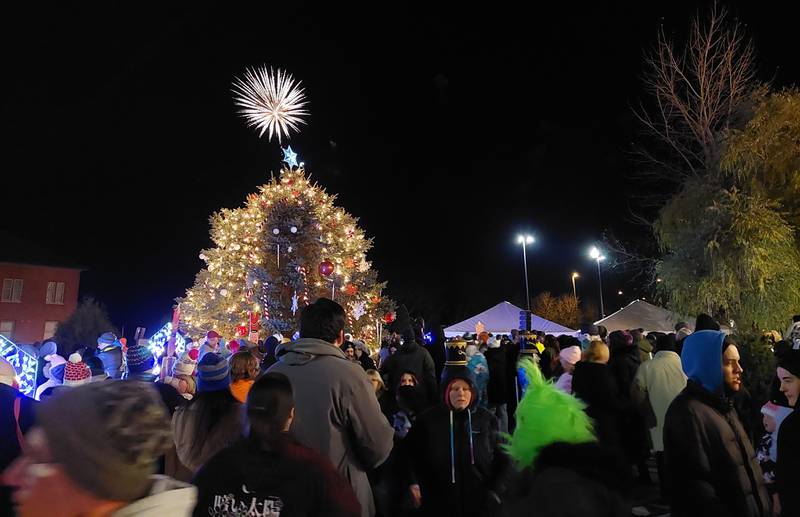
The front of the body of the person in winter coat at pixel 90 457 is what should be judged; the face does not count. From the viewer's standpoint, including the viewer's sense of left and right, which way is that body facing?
facing to the left of the viewer

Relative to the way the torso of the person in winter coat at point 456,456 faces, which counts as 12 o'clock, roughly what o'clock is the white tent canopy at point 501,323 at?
The white tent canopy is roughly at 6 o'clock from the person in winter coat.

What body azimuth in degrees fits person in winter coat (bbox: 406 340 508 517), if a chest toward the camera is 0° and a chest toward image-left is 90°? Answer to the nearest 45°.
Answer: approximately 0°

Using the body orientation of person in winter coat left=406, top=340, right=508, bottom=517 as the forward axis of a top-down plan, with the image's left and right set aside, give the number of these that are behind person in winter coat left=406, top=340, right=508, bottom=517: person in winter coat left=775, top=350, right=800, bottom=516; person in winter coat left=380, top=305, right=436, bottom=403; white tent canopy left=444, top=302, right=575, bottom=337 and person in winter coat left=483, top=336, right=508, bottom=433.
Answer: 3

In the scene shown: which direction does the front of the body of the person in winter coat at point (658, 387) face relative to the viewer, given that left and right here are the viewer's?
facing away from the viewer

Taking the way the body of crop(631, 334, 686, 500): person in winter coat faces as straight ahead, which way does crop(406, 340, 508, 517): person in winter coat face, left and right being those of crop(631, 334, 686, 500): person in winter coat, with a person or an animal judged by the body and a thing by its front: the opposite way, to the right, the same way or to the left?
the opposite way

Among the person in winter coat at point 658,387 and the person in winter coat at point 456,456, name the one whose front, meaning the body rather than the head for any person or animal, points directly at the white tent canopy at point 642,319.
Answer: the person in winter coat at point 658,387
